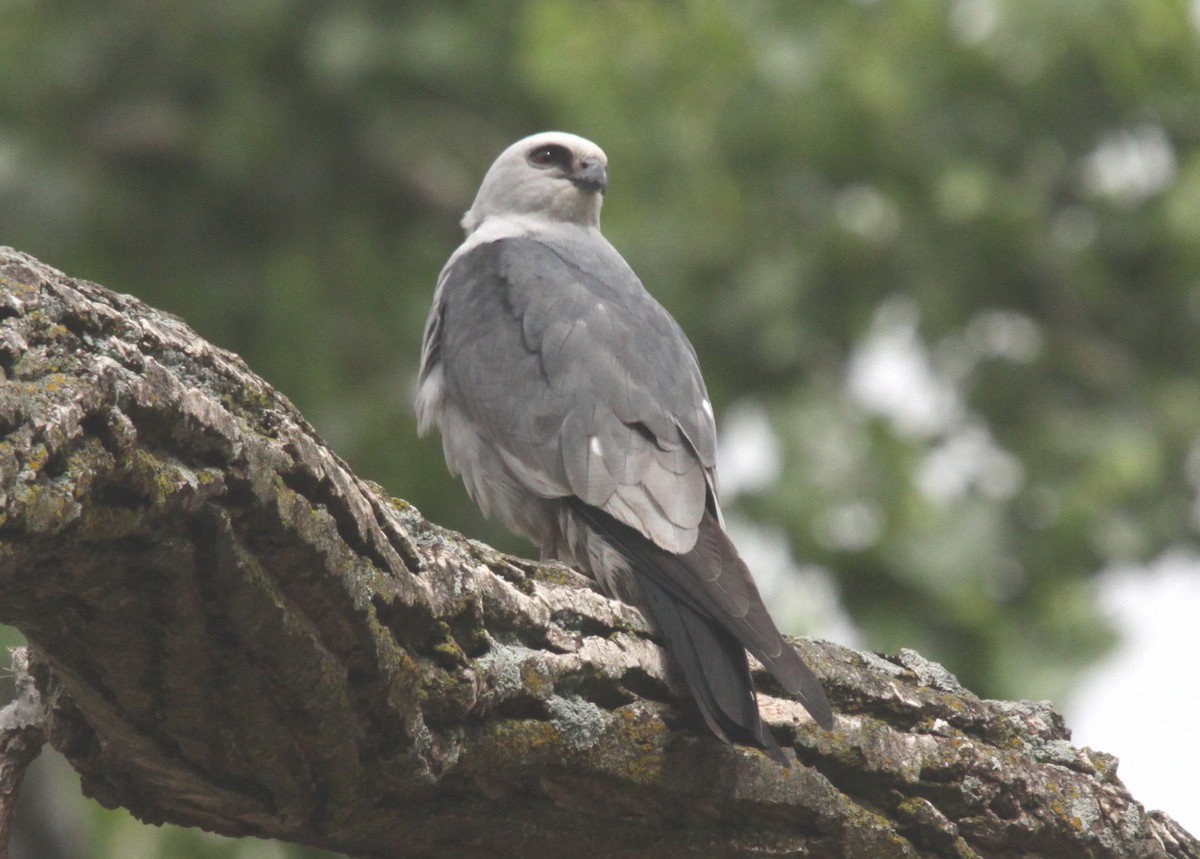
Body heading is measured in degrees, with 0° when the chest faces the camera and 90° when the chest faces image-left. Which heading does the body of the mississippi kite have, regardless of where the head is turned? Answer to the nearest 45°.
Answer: approximately 135°
